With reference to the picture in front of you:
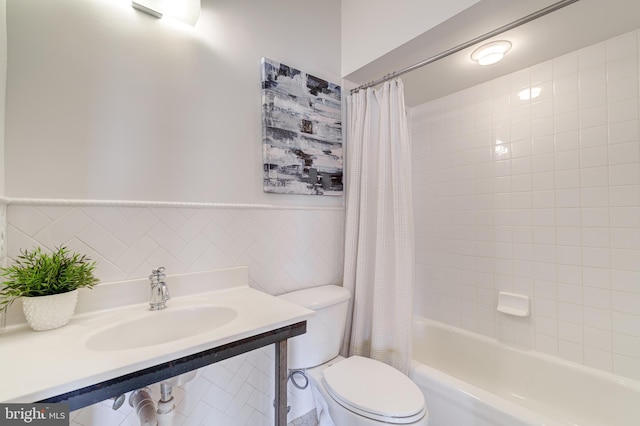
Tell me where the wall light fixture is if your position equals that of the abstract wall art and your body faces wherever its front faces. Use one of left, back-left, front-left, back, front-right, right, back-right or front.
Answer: right

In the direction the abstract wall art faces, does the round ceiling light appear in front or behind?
in front

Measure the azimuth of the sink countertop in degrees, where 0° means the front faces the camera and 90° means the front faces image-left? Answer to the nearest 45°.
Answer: approximately 315°

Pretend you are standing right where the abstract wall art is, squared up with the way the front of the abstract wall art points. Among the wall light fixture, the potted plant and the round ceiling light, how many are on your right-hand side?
2

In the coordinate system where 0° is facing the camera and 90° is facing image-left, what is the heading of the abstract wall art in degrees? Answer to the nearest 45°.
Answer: approximately 315°
